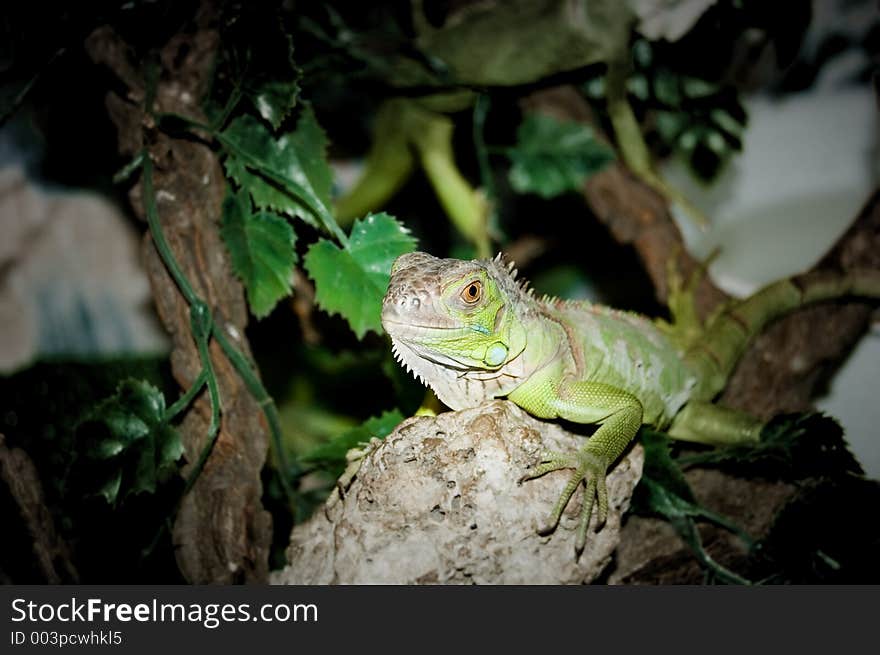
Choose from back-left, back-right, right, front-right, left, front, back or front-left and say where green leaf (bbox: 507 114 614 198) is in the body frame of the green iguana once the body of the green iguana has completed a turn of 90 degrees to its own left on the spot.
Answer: back-left

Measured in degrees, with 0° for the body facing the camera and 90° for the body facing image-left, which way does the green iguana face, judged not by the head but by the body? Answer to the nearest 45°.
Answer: approximately 45°
